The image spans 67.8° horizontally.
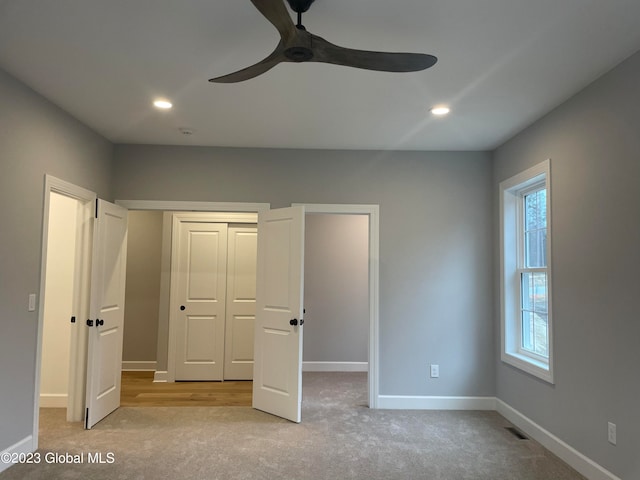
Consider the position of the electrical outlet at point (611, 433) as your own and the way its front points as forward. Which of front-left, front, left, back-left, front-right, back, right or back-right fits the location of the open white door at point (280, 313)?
front-right

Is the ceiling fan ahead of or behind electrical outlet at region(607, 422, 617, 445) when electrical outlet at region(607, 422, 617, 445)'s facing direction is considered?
ahead

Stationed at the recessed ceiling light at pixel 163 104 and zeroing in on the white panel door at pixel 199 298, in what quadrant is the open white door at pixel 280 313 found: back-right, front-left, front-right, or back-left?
front-right

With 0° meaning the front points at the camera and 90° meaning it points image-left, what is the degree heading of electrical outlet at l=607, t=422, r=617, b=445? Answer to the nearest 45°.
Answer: approximately 45°

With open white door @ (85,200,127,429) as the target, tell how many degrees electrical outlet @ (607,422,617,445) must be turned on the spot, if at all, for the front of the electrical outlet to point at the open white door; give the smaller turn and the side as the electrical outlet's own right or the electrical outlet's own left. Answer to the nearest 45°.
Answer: approximately 45° to the electrical outlet's own right

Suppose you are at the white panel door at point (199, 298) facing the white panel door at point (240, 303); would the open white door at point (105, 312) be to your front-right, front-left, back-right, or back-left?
back-right

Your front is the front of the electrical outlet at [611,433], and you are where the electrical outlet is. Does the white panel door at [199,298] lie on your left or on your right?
on your right

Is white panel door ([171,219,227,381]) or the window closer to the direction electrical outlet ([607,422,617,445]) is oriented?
the white panel door

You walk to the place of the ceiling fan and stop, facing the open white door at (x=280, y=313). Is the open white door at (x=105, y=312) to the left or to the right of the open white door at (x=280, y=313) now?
left

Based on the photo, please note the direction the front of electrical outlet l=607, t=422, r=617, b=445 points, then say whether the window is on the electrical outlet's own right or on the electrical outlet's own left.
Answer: on the electrical outlet's own right
